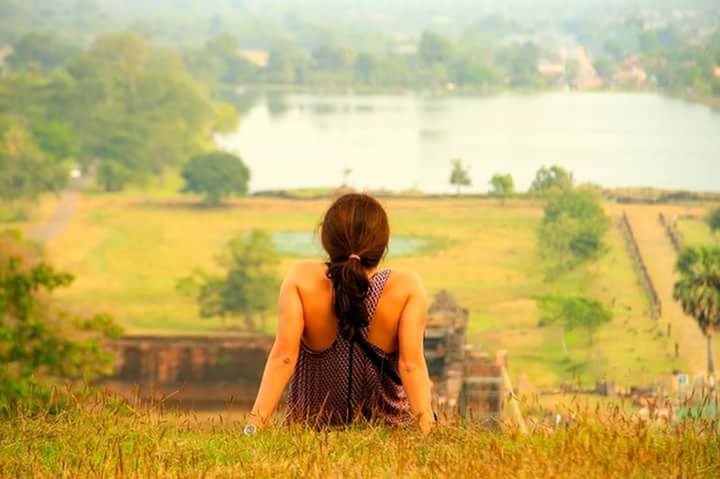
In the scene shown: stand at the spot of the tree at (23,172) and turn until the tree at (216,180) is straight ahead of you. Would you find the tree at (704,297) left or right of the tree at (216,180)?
right

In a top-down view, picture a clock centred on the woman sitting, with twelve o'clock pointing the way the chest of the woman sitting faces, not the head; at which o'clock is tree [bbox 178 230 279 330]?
The tree is roughly at 12 o'clock from the woman sitting.

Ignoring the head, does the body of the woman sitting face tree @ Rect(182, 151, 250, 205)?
yes

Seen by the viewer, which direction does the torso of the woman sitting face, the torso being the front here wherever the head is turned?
away from the camera

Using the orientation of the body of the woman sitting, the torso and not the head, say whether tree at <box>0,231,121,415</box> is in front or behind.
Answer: in front

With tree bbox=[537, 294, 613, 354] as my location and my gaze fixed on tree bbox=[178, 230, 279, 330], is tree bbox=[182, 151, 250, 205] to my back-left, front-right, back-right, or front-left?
front-right

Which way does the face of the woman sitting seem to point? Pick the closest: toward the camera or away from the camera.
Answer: away from the camera

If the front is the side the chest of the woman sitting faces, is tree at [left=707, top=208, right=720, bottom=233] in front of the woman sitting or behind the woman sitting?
in front

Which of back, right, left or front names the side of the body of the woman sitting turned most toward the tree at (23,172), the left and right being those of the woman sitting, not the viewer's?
front

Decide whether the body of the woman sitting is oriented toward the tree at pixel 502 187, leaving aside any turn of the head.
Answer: yes

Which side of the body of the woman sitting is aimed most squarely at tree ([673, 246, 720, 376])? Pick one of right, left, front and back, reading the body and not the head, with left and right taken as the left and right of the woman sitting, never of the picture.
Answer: front

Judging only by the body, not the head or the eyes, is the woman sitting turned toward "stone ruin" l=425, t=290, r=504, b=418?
yes
